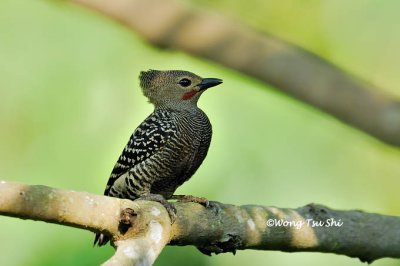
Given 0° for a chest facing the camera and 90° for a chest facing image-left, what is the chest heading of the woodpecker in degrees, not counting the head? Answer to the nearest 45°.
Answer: approximately 270°
